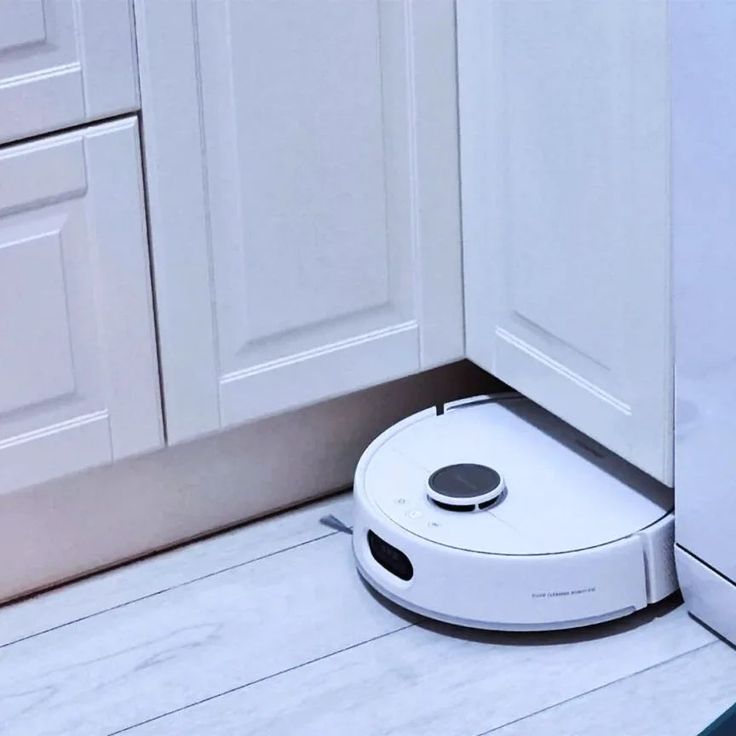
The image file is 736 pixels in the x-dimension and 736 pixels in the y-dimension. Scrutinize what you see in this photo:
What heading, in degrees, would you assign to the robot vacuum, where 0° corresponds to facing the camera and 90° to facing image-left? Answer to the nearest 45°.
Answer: approximately 45°
